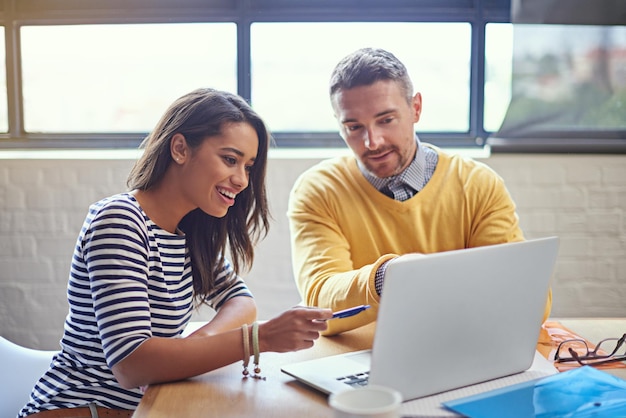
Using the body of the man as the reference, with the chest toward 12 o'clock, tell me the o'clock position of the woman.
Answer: The woman is roughly at 1 o'clock from the man.

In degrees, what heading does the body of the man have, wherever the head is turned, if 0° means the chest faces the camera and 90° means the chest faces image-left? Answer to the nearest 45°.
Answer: approximately 0°

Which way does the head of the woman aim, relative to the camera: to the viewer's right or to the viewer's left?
to the viewer's right

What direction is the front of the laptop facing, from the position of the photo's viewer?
facing away from the viewer and to the left of the viewer

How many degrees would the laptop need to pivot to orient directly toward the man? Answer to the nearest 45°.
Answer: approximately 45° to its right

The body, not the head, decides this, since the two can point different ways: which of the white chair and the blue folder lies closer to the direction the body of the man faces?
the blue folder

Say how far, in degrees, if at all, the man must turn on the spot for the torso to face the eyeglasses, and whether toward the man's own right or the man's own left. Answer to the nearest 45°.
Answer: approximately 45° to the man's own left

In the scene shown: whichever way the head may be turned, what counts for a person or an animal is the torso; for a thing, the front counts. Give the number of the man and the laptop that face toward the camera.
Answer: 1

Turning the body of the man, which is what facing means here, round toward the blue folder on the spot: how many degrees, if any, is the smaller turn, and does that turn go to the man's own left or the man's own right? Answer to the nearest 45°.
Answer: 0° — they already face it
